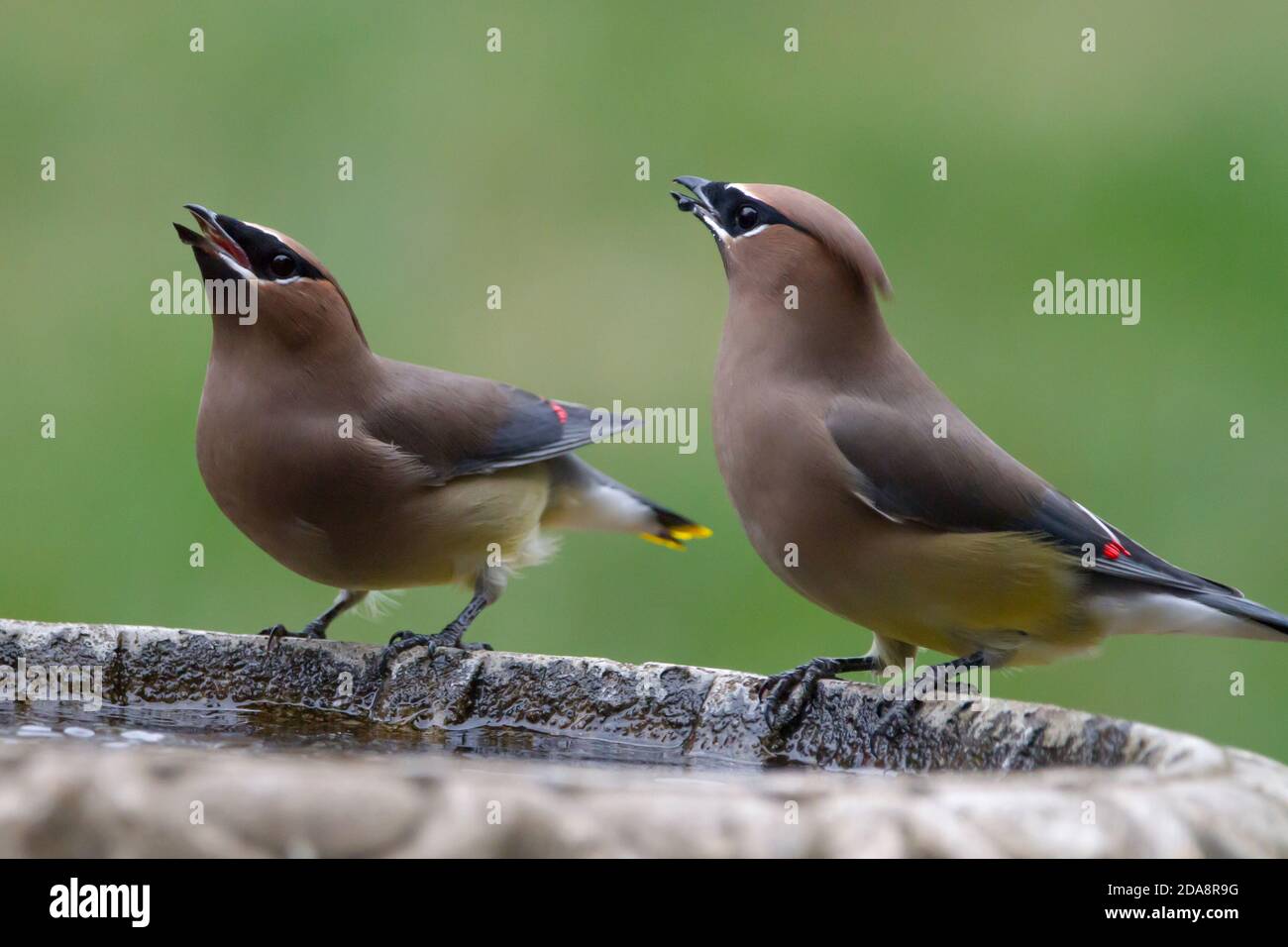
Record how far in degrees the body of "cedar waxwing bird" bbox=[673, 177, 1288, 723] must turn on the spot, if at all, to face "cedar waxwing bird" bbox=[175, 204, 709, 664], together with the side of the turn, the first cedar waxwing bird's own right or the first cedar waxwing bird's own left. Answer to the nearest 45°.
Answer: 0° — it already faces it

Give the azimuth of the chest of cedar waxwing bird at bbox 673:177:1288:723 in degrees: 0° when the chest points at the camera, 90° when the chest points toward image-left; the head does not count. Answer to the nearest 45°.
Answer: approximately 90°
